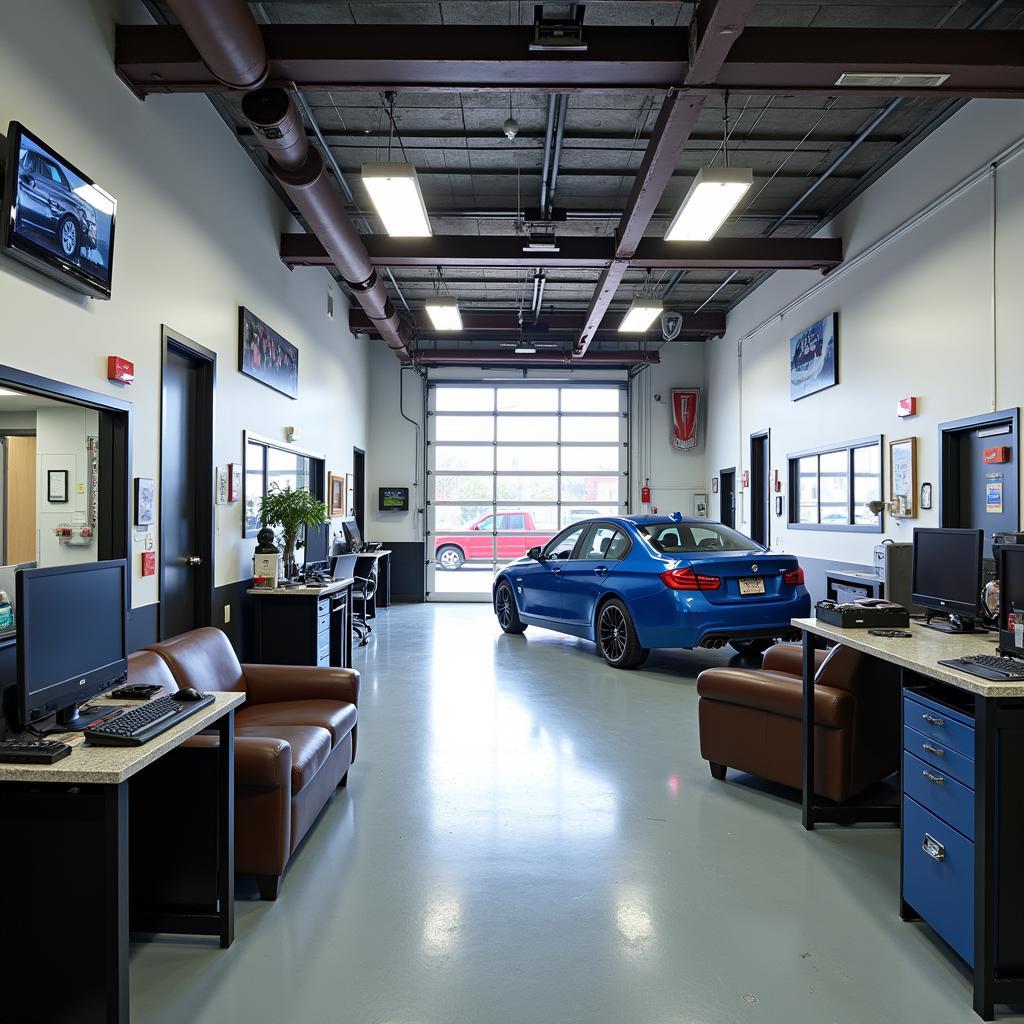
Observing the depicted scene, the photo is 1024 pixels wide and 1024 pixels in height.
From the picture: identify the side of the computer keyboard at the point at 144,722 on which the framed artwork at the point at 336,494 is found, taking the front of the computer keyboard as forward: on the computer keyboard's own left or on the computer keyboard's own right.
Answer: on the computer keyboard's own left

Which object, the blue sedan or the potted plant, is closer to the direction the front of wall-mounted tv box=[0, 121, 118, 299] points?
the blue sedan

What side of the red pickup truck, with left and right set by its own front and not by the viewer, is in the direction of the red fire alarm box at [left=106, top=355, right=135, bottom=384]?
left

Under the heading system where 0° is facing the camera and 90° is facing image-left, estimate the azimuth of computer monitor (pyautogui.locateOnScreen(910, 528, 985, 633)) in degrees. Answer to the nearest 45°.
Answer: approximately 45°

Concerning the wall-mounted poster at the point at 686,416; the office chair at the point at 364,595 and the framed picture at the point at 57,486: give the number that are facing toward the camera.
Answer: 2

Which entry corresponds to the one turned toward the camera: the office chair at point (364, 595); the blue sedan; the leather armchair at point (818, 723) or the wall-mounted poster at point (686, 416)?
the wall-mounted poster

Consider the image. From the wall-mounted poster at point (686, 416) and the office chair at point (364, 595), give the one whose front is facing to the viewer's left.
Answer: the office chair

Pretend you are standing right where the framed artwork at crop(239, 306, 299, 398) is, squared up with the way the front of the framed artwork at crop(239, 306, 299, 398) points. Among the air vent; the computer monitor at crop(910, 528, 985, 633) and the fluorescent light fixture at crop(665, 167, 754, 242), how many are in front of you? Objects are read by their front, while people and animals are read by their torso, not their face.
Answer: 3

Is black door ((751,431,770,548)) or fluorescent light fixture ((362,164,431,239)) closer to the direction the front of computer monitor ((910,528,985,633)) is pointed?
the fluorescent light fixture

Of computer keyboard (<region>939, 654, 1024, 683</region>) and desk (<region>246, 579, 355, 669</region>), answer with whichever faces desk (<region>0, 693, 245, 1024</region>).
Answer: the computer keyboard

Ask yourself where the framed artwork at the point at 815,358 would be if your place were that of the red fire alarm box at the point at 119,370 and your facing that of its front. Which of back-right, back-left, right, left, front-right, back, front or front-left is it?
front-left

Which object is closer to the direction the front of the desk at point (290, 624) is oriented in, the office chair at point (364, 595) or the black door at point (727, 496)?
the black door
